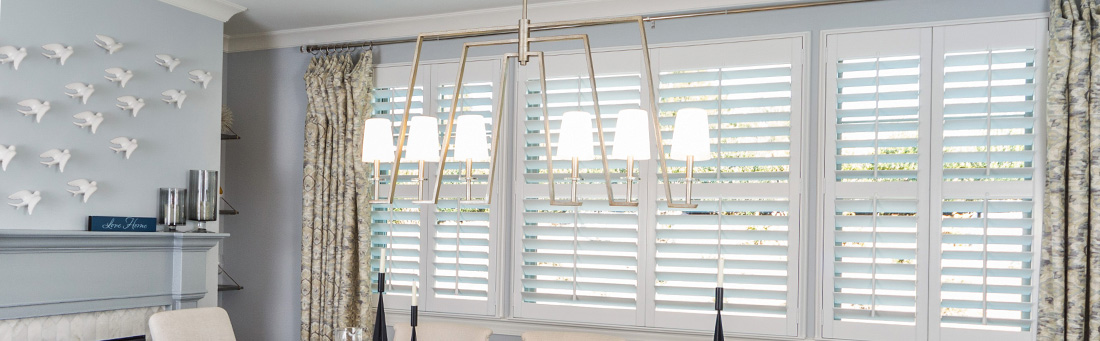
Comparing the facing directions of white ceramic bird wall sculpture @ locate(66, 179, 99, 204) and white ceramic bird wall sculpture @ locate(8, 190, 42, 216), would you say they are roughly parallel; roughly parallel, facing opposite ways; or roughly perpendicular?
roughly parallel

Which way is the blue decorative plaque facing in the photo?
toward the camera

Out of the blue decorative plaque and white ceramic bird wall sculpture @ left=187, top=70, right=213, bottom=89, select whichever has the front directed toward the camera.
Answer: the blue decorative plaque

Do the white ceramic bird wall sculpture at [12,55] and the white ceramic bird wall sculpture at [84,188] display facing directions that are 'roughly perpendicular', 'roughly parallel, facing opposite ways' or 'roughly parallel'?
roughly parallel

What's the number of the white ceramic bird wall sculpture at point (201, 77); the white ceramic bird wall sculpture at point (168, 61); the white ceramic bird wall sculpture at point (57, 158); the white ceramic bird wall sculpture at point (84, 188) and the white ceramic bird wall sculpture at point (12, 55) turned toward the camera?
0

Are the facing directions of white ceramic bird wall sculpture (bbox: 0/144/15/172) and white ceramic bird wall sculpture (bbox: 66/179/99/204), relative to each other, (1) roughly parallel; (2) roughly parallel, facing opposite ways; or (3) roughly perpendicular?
roughly parallel

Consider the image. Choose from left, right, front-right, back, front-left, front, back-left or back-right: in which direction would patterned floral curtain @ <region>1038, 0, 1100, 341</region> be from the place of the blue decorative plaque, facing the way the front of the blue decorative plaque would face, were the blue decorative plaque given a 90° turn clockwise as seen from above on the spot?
back-left

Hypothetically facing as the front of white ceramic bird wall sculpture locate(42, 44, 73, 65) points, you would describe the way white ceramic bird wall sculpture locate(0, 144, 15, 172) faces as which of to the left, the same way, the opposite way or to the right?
the same way

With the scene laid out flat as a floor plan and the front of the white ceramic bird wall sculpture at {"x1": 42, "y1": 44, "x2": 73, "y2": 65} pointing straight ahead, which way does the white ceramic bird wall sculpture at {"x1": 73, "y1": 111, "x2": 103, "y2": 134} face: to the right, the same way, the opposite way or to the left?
the same way
